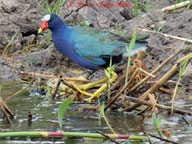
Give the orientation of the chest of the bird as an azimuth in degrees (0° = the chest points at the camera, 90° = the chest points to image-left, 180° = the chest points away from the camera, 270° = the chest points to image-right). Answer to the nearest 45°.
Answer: approximately 90°

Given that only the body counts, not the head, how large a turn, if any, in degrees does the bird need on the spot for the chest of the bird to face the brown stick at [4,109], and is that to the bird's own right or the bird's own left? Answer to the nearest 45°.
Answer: approximately 45° to the bird's own left

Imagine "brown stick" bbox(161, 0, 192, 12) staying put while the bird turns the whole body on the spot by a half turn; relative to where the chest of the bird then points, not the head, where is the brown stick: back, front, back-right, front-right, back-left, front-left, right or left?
front-left
